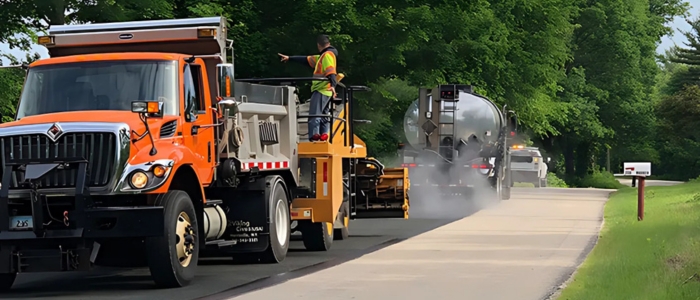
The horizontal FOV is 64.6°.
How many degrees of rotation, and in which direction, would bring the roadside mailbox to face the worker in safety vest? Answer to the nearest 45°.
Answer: approximately 45° to its left

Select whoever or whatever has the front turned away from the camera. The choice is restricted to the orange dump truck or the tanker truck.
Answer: the tanker truck

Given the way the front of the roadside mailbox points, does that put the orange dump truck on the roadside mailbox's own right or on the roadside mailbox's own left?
on the roadside mailbox's own left

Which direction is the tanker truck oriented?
away from the camera

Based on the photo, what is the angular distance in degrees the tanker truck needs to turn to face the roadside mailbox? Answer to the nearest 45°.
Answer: approximately 135° to its right

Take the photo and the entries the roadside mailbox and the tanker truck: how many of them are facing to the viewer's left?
1

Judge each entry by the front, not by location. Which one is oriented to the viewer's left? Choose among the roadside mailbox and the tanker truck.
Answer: the roadside mailbox

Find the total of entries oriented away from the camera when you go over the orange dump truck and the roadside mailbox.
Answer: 0

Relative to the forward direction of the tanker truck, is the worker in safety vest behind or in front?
behind

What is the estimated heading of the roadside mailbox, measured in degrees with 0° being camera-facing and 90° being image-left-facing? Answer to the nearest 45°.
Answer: approximately 90°

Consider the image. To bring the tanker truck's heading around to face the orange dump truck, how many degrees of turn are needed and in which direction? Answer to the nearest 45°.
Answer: approximately 180°

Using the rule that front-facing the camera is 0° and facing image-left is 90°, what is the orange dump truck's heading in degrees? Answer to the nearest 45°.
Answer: approximately 45°
